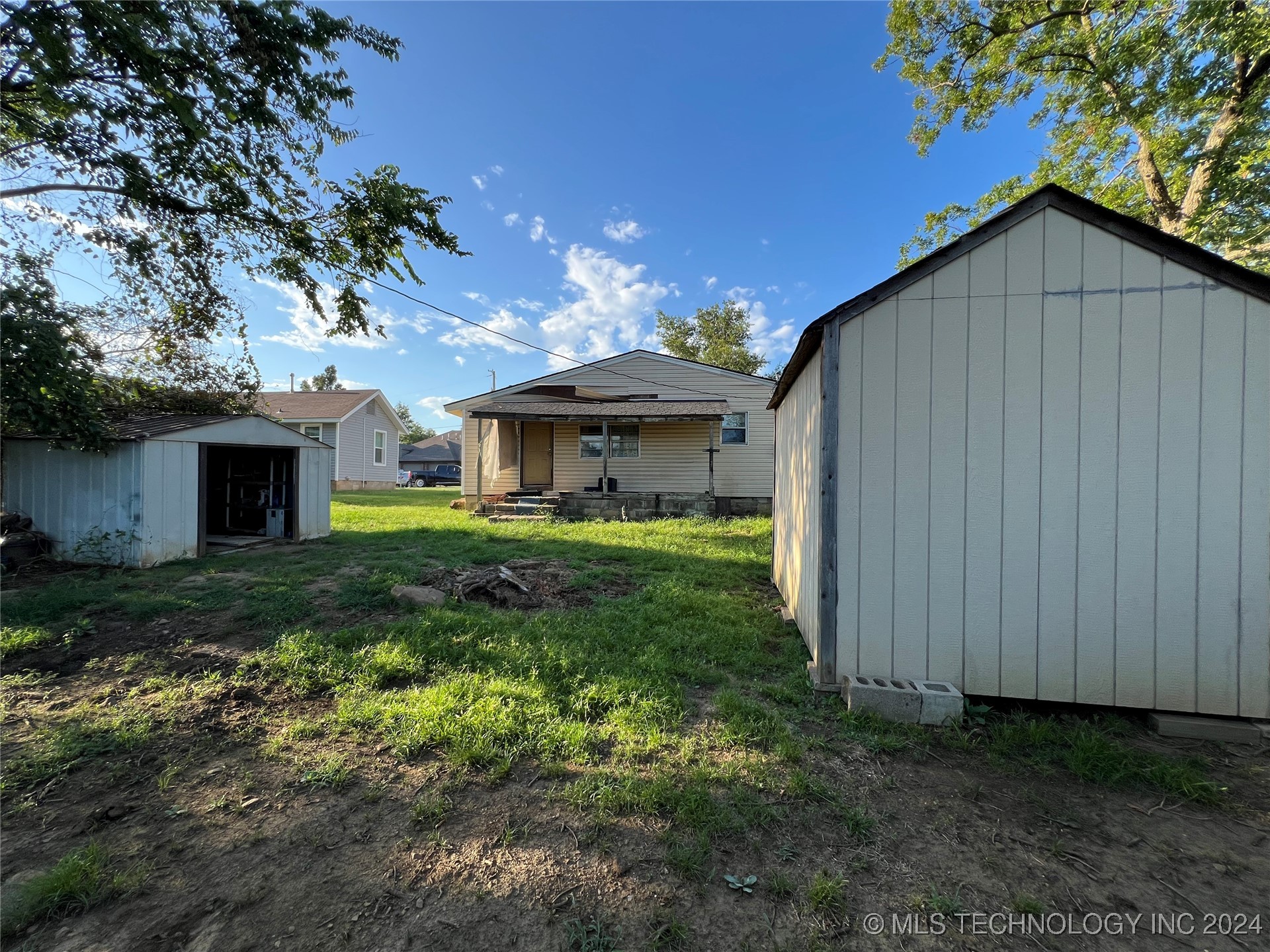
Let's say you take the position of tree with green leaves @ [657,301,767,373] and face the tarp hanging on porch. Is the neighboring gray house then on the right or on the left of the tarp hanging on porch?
right

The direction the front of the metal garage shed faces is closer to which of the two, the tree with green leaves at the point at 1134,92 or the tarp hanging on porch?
the tree with green leaves

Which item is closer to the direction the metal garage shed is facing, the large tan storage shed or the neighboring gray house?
the large tan storage shed

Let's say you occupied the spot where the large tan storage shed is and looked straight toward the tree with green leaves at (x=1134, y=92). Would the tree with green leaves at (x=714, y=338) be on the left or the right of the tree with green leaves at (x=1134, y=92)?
left

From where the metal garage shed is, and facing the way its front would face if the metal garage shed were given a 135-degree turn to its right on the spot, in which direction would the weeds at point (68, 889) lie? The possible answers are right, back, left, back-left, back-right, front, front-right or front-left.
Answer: left

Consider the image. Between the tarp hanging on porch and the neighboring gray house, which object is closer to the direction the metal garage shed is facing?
the tarp hanging on porch

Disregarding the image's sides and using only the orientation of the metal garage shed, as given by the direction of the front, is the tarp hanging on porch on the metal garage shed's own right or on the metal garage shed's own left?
on the metal garage shed's own left
